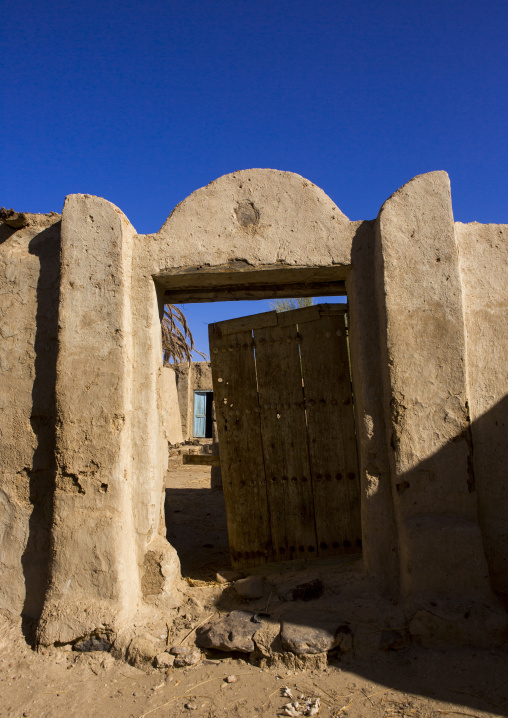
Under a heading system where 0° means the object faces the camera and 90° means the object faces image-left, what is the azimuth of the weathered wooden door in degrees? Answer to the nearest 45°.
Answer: approximately 0°

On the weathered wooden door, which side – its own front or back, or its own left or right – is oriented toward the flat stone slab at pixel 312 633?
front

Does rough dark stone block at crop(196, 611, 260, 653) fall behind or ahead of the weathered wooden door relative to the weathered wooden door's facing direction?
ahead

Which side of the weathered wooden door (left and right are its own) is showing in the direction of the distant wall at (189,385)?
back
